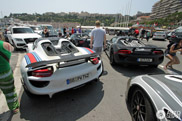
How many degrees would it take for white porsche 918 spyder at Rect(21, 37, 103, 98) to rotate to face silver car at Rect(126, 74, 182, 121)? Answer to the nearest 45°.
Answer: approximately 180°

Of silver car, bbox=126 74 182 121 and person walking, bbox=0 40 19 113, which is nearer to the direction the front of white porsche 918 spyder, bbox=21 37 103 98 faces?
the person walking

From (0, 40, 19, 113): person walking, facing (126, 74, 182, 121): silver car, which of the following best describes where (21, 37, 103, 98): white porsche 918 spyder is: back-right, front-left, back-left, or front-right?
front-left

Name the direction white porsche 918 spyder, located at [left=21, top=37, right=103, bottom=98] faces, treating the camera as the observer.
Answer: facing away from the viewer and to the left of the viewer
